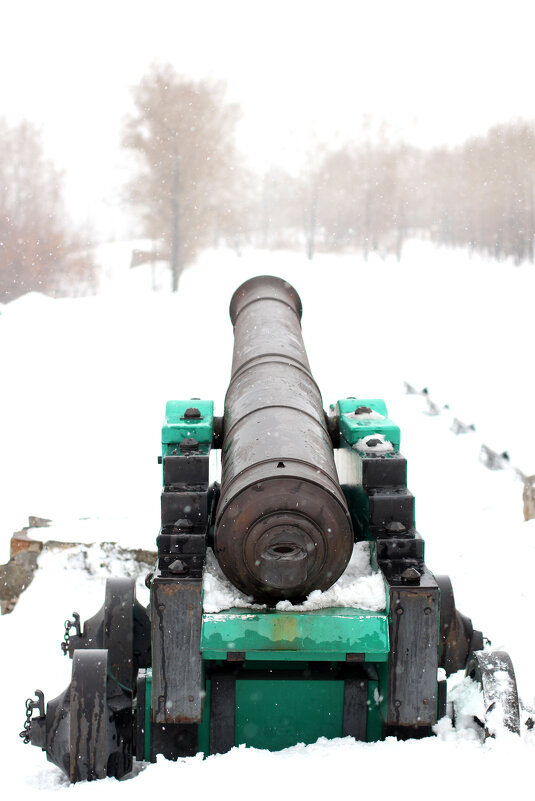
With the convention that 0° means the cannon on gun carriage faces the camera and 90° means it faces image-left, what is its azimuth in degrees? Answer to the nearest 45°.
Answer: approximately 180°

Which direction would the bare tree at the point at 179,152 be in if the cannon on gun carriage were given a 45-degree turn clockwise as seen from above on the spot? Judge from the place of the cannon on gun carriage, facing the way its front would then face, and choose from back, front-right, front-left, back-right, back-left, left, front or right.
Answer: front-left
